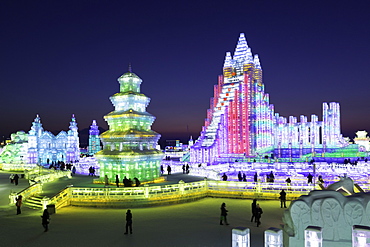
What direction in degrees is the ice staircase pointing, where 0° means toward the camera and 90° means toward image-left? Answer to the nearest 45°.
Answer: approximately 45°

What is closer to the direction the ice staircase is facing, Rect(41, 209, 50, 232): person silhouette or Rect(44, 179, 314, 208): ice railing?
the person silhouette

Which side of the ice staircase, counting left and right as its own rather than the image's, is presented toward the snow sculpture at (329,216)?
left

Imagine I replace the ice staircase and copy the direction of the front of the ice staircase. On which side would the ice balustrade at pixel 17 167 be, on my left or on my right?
on my right

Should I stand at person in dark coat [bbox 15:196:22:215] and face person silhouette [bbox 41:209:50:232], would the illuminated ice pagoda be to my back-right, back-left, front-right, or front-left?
back-left
